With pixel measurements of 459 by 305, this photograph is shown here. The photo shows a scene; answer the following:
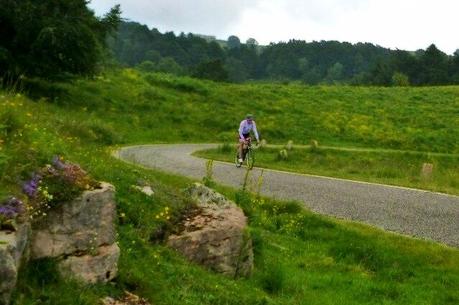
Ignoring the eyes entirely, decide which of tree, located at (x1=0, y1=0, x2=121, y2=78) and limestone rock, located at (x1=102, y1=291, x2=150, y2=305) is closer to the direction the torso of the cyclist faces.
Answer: the limestone rock

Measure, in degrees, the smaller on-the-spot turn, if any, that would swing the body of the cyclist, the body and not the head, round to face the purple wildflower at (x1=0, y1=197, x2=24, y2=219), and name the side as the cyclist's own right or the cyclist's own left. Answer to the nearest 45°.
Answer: approximately 45° to the cyclist's own right

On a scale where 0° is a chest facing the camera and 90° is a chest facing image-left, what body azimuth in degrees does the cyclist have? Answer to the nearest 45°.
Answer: approximately 315°

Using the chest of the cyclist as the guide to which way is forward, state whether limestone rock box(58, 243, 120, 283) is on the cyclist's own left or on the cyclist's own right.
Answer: on the cyclist's own right

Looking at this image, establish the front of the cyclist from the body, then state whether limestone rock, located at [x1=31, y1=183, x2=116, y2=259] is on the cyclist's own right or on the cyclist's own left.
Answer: on the cyclist's own right
